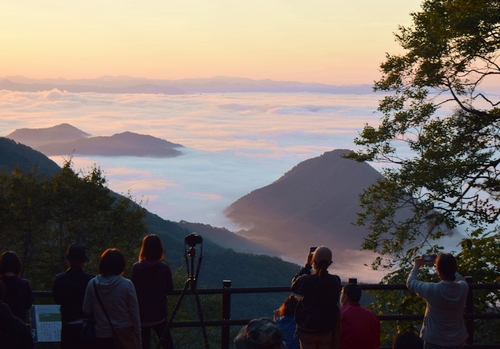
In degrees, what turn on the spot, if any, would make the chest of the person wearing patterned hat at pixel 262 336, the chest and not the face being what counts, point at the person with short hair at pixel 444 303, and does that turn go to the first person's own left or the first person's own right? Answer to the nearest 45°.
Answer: approximately 45° to the first person's own right

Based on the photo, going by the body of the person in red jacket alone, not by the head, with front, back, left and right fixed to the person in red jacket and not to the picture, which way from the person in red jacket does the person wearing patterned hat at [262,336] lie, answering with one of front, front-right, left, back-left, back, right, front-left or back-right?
back-left

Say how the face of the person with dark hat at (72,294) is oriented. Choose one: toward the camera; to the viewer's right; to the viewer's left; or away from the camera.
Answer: away from the camera

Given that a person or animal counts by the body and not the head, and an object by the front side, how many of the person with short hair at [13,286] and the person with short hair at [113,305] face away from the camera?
2

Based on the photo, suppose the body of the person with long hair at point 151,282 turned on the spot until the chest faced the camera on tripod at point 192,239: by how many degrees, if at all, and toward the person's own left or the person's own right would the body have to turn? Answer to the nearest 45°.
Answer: approximately 45° to the person's own right

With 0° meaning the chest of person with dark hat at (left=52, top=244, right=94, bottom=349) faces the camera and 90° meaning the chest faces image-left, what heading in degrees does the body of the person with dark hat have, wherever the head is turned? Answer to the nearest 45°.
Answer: approximately 180°

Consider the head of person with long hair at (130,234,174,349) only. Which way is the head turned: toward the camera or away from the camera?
away from the camera

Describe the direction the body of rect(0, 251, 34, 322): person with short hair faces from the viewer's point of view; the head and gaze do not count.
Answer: away from the camera

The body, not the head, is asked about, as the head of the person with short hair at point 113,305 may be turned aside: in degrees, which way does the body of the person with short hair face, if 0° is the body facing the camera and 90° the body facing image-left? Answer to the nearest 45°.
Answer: approximately 180°

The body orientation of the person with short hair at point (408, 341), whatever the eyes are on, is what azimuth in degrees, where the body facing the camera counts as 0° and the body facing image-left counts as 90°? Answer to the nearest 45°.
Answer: approximately 180°

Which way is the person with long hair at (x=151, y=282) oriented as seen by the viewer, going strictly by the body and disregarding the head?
away from the camera

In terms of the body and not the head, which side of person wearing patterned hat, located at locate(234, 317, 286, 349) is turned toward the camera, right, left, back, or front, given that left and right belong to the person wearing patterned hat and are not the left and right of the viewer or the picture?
back
